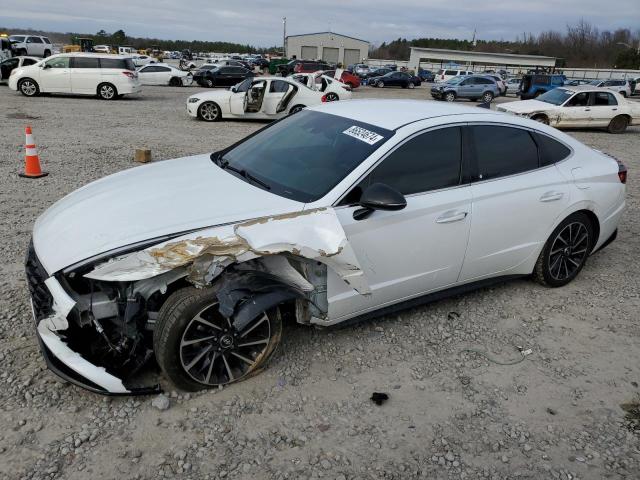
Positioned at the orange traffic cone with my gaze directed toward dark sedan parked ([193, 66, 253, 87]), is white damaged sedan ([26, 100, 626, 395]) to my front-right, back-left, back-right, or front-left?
back-right

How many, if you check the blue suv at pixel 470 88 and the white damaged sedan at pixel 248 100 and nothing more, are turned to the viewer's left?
2

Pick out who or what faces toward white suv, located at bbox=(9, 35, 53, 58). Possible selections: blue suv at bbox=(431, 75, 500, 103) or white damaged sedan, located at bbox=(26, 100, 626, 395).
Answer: the blue suv

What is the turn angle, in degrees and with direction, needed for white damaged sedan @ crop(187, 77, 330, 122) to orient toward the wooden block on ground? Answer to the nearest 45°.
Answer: approximately 90° to its left

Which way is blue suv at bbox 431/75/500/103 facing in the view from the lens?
facing to the left of the viewer

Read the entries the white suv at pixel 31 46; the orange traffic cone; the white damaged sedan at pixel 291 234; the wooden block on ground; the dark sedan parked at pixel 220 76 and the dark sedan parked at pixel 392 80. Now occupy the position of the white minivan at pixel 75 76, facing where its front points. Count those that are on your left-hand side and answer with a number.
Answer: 3

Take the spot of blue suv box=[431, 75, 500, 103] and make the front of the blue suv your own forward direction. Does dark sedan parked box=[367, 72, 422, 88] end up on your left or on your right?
on your right

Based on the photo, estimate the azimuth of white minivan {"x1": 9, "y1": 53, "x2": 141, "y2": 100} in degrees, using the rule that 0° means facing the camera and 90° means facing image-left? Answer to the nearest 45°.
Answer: approximately 90°

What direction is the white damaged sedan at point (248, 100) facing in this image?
to the viewer's left

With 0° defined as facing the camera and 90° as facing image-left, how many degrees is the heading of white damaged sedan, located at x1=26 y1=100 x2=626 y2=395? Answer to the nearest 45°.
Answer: approximately 45°

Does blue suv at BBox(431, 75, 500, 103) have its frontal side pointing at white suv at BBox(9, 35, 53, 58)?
yes
